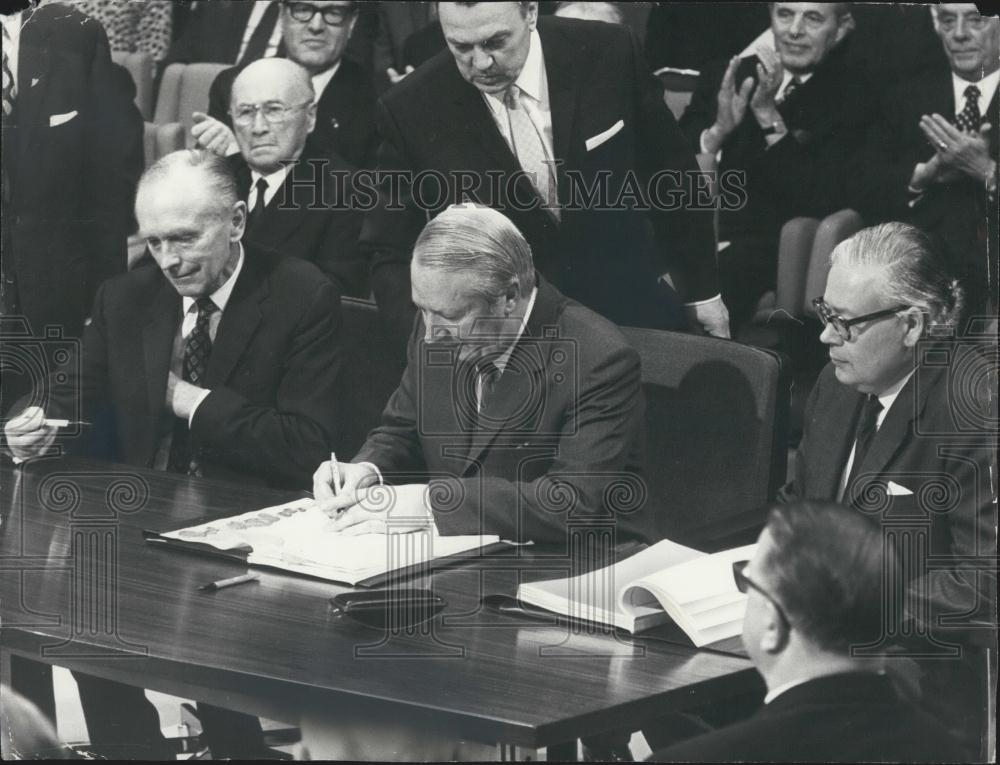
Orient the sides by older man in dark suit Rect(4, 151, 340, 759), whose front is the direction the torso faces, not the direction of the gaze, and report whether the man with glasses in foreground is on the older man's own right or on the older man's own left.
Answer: on the older man's own left

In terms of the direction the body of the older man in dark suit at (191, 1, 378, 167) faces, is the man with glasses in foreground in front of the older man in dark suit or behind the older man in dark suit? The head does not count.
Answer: in front

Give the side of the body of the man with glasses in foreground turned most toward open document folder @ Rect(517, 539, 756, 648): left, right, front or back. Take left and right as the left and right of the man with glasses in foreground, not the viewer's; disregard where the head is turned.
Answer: front

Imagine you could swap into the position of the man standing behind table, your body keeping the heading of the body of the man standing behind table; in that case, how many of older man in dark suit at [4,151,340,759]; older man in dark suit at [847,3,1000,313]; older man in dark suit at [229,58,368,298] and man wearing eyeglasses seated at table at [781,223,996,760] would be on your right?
2

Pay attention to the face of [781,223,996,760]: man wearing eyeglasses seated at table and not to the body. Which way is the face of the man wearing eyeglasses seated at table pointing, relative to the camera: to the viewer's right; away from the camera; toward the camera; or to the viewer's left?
to the viewer's left

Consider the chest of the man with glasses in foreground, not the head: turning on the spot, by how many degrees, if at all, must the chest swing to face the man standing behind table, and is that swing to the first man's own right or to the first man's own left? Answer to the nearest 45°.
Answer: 0° — they already face them

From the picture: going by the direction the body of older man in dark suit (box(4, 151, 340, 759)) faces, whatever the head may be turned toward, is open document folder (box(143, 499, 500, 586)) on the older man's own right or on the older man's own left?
on the older man's own left

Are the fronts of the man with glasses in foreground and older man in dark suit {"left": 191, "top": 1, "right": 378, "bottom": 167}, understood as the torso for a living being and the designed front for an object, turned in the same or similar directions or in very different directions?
very different directions

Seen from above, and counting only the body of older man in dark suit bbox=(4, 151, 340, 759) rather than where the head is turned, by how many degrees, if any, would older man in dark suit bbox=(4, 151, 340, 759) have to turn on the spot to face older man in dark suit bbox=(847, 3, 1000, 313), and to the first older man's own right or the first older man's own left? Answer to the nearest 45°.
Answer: approximately 90° to the first older man's own left

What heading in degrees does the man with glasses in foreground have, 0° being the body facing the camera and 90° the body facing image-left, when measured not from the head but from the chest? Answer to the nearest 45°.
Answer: approximately 135°

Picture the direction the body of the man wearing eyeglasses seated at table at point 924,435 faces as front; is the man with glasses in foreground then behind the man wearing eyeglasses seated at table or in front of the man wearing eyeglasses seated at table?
in front

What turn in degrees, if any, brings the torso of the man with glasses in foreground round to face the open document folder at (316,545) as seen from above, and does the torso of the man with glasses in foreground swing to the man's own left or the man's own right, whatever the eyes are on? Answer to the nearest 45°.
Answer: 0° — they already face it
